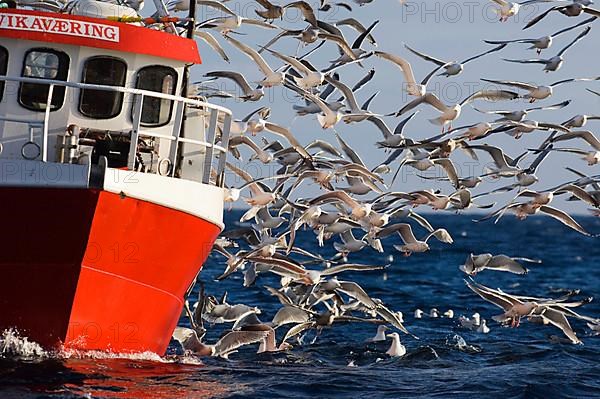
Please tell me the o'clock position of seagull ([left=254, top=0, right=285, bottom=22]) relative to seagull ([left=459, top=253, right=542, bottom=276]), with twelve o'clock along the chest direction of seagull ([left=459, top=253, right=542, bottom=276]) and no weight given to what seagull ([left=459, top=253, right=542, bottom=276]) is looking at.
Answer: seagull ([left=254, top=0, right=285, bottom=22]) is roughly at 12 o'clock from seagull ([left=459, top=253, right=542, bottom=276]).

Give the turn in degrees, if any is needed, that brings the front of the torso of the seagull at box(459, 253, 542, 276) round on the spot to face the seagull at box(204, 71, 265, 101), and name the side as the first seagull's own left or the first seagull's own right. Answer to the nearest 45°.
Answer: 0° — it already faces it

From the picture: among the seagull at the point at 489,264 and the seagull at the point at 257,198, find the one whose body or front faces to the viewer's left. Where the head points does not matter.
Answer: the seagull at the point at 489,264

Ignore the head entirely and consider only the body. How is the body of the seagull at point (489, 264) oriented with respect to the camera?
to the viewer's left
